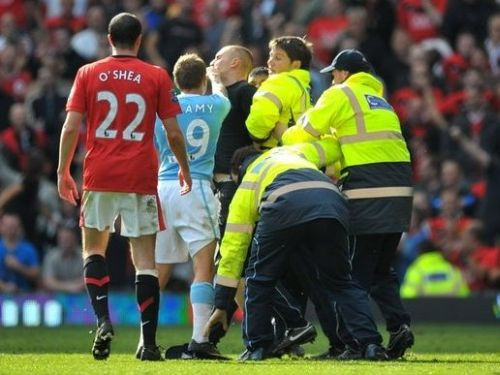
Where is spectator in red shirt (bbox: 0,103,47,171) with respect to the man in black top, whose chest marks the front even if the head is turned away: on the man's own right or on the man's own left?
on the man's own right

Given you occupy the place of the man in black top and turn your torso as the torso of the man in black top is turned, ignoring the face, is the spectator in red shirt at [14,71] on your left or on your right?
on your right

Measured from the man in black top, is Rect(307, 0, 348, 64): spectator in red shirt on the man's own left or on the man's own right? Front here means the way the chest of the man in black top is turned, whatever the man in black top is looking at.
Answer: on the man's own right

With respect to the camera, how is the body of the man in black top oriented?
to the viewer's left
